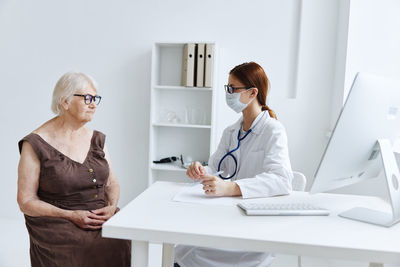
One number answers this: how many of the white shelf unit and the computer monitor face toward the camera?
1

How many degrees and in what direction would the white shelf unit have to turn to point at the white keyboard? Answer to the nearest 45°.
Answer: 0° — it already faces it

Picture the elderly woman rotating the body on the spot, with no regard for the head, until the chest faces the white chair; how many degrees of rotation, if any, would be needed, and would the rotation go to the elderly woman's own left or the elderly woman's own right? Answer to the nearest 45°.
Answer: approximately 45° to the elderly woman's own left

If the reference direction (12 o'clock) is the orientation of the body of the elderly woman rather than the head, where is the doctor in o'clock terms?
The doctor is roughly at 11 o'clock from the elderly woman.

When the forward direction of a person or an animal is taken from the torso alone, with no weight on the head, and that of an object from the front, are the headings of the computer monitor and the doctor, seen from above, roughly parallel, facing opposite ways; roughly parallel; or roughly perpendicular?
roughly perpendicular

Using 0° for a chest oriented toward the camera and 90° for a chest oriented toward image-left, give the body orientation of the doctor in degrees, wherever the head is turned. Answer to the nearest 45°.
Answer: approximately 45°

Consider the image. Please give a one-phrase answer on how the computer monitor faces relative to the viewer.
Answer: facing away from the viewer and to the left of the viewer

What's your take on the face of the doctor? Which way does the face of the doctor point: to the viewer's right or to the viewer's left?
to the viewer's left

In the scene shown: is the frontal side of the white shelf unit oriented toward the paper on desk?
yes

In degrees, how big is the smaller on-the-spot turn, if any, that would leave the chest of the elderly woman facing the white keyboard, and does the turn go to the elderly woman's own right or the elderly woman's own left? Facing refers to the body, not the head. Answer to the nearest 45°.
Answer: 0° — they already face it
